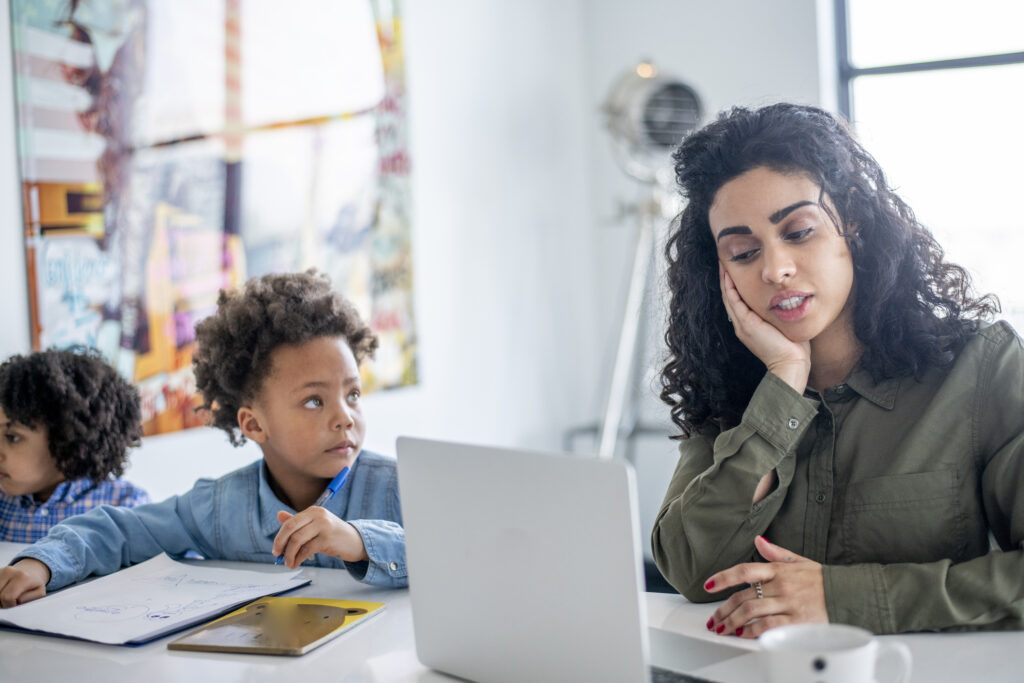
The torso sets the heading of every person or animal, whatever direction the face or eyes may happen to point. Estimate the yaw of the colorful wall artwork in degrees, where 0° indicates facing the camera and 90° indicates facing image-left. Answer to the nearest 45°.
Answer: approximately 315°

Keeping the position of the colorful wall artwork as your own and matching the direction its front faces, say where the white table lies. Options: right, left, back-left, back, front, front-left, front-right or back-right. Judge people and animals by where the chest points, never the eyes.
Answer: front-right

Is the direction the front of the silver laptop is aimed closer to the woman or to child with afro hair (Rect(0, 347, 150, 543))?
the woman

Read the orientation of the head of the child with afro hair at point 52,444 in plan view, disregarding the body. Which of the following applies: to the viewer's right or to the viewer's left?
to the viewer's left

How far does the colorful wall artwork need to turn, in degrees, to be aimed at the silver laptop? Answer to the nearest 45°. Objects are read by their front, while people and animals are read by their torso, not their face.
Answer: approximately 45° to its right

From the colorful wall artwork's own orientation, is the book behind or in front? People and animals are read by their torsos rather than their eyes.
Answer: in front

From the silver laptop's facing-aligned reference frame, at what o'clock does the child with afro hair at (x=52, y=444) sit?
The child with afro hair is roughly at 9 o'clock from the silver laptop.

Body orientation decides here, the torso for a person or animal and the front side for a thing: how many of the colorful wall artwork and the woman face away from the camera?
0

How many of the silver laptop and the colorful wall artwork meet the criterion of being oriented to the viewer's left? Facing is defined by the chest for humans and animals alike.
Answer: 0

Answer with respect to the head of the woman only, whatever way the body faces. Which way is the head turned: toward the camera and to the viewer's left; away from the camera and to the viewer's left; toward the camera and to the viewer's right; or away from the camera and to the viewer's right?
toward the camera and to the viewer's left

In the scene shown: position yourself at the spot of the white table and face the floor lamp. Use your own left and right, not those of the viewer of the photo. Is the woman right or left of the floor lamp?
right

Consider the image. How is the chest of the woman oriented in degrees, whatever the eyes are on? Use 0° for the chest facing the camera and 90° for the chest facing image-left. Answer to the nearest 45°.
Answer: approximately 45°

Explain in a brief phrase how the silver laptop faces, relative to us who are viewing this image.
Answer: facing away from the viewer and to the right of the viewer

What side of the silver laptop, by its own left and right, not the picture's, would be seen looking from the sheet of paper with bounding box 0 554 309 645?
left

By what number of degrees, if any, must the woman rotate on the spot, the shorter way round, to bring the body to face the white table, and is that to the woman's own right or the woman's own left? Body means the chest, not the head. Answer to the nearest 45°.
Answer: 0° — they already face it
